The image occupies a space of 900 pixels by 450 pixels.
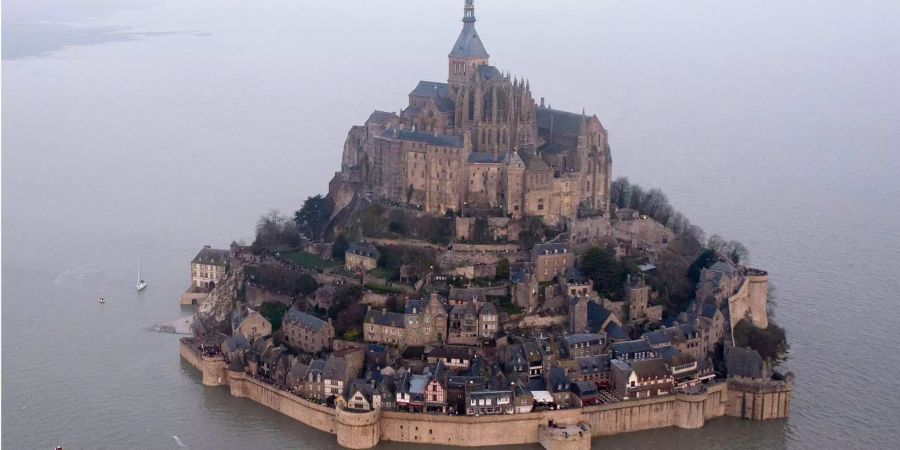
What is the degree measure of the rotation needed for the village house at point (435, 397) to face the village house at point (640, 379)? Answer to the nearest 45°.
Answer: approximately 90° to its left

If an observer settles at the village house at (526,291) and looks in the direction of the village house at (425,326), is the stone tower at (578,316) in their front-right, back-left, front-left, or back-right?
back-left

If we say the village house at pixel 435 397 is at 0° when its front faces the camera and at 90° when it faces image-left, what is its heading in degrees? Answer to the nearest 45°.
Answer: approximately 0°
